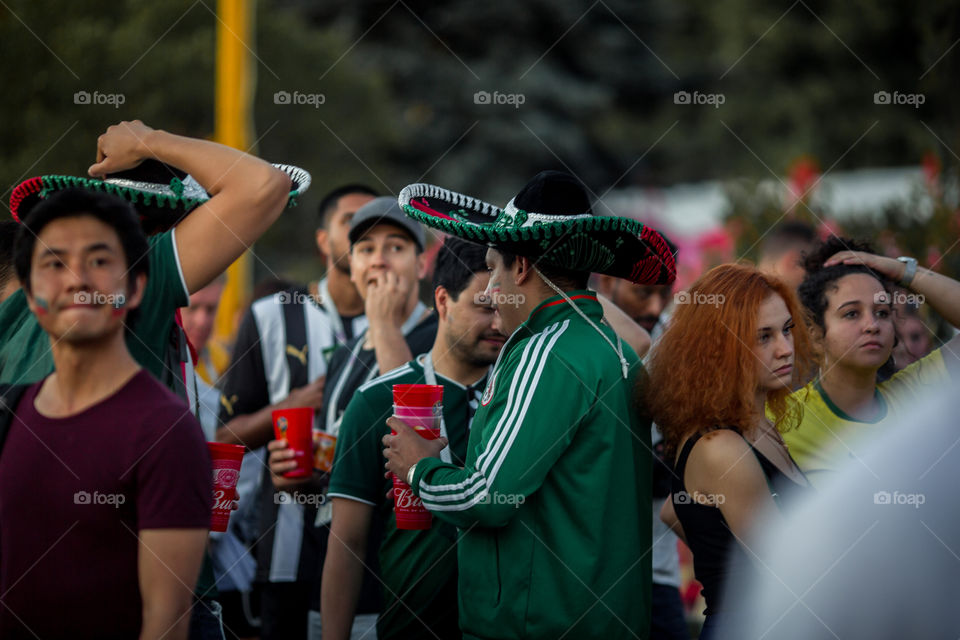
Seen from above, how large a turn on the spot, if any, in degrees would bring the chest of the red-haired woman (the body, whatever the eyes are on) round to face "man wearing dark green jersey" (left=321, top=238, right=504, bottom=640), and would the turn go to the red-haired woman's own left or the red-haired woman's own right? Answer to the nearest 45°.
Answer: approximately 135° to the red-haired woman's own right

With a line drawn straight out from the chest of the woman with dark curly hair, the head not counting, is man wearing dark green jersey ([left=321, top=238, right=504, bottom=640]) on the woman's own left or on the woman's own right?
on the woman's own right

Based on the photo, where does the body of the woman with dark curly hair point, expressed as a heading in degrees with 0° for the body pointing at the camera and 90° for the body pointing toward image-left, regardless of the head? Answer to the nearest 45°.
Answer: approximately 315°

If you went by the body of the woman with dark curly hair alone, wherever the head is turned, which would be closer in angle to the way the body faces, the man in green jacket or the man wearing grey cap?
the man in green jacket

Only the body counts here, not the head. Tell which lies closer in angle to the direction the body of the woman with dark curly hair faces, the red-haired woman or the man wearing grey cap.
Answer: the red-haired woman

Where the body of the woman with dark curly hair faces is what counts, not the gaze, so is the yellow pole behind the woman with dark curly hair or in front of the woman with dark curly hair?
behind

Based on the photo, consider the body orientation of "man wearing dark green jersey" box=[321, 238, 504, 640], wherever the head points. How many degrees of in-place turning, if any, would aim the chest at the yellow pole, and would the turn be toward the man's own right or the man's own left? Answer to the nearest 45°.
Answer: approximately 135° to the man's own left

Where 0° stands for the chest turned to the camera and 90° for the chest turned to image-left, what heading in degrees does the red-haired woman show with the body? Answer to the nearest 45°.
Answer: approximately 315°
